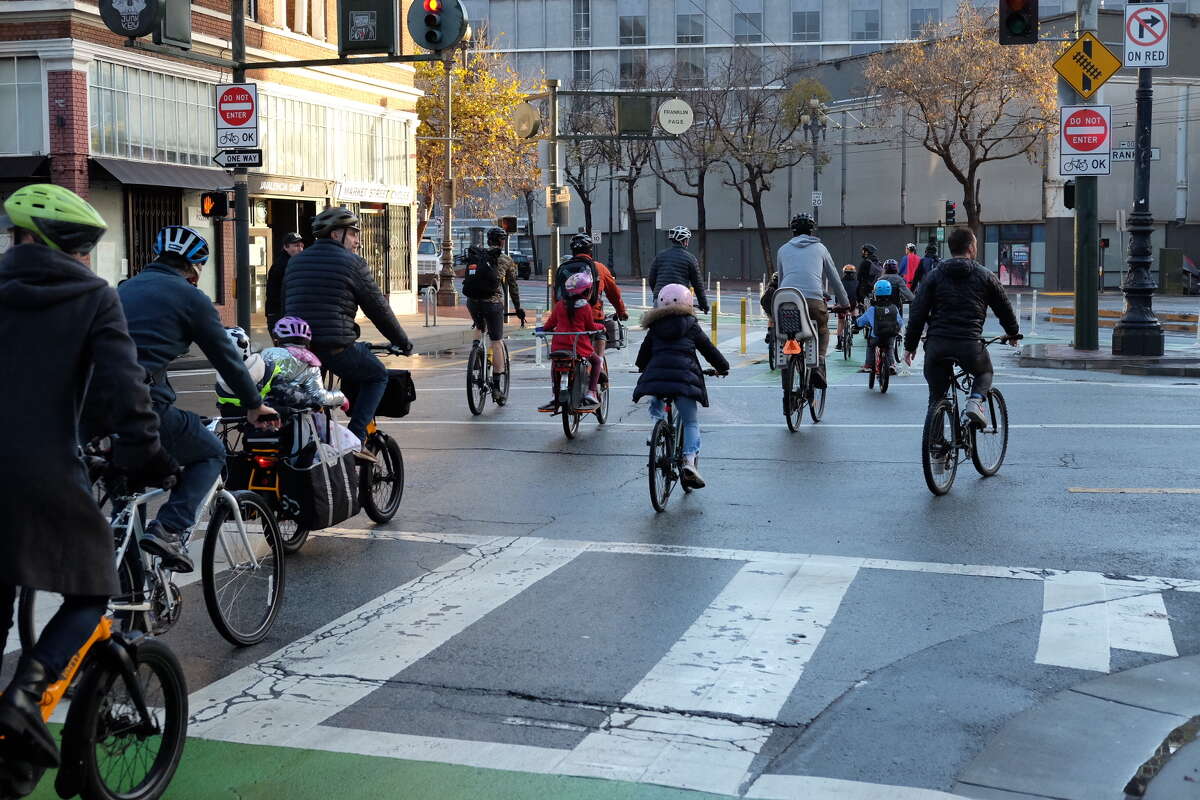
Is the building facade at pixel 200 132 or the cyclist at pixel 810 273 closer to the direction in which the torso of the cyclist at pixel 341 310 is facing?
the cyclist

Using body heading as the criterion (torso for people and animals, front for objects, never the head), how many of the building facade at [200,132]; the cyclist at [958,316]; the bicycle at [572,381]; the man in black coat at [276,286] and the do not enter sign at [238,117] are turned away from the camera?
2

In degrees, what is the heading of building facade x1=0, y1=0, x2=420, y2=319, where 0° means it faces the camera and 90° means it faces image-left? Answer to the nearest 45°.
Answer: approximately 315°

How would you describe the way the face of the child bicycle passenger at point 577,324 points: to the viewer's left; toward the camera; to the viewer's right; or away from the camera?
away from the camera

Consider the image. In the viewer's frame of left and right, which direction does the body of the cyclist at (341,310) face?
facing away from the viewer and to the right of the viewer

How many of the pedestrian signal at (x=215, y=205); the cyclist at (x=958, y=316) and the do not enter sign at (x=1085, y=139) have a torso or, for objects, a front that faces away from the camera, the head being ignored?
1

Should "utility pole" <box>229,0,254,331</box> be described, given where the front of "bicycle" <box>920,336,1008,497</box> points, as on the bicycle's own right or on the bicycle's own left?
on the bicycle's own left

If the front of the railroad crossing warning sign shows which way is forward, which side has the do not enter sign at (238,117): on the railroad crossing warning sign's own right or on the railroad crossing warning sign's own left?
on the railroad crossing warning sign's own right

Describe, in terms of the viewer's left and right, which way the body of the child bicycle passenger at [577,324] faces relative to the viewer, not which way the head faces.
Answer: facing away from the viewer

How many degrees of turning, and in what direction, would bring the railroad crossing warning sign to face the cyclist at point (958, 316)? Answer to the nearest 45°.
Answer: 0° — it already faces them

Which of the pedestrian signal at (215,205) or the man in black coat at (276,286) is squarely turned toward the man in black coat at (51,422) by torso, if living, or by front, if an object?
the pedestrian signal

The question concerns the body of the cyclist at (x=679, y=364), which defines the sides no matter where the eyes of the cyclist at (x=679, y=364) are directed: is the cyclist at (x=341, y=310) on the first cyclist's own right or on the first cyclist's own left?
on the first cyclist's own left

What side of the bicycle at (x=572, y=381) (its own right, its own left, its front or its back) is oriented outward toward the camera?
back

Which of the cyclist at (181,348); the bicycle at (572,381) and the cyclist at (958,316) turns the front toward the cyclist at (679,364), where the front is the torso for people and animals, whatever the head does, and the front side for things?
the cyclist at (181,348)

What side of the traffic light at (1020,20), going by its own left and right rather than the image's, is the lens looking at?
front

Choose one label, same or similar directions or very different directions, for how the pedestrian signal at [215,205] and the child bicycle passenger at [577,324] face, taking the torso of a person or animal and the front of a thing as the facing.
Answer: very different directions
